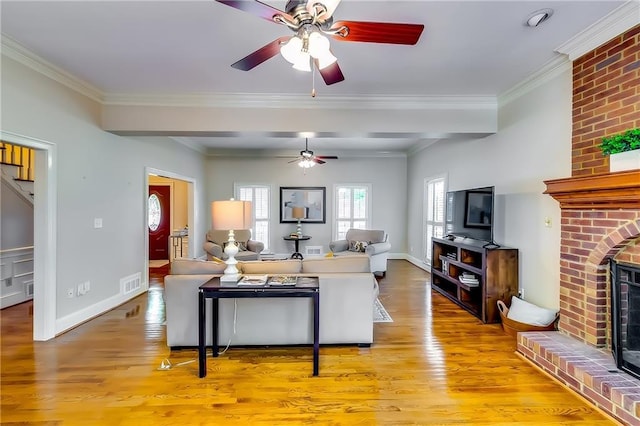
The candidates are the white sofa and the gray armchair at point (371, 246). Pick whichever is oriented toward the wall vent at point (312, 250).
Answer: the white sofa

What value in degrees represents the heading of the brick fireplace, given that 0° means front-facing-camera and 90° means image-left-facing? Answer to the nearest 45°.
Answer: approximately 45°

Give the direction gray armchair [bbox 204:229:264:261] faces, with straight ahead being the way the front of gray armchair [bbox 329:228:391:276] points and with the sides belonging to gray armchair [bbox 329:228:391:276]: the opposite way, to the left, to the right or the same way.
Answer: to the left

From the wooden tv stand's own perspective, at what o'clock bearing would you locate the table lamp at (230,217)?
The table lamp is roughly at 12 o'clock from the wooden tv stand.

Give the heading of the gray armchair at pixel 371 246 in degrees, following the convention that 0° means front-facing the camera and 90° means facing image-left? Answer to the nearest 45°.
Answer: approximately 45°

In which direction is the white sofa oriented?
away from the camera

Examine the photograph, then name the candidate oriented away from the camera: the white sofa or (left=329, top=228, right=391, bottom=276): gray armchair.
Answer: the white sofa

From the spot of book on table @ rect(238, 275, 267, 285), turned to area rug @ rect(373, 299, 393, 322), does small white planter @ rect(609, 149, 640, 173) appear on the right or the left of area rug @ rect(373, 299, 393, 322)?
right
